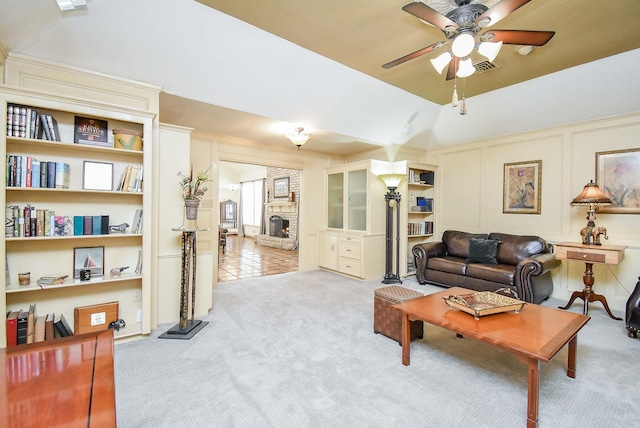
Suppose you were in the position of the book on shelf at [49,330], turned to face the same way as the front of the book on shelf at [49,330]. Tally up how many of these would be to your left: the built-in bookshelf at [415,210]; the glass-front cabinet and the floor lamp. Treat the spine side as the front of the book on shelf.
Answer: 3

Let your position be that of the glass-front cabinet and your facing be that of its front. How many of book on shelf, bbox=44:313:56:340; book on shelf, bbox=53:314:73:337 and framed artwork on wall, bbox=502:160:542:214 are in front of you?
2

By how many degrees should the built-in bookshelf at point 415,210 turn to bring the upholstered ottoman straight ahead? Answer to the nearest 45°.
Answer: approximately 45° to its right

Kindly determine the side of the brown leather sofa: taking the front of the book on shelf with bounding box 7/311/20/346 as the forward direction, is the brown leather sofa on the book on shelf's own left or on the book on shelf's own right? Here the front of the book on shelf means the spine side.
on the book on shelf's own left
